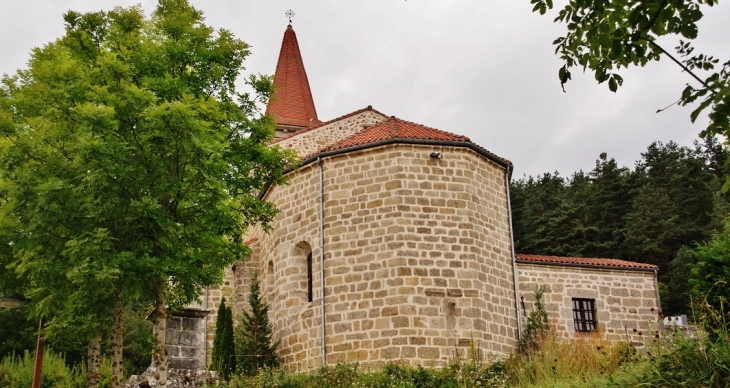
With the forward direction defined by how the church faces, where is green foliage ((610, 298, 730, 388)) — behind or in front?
behind

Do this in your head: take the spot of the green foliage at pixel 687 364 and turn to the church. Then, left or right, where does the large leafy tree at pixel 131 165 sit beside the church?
left

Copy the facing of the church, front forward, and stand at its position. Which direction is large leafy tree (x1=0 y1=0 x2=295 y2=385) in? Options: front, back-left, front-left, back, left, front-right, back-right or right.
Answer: left

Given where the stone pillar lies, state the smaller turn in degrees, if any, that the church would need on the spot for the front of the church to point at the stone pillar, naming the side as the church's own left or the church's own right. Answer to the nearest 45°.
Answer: approximately 90° to the church's own left

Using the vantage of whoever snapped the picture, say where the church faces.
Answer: facing away from the viewer and to the left of the viewer
